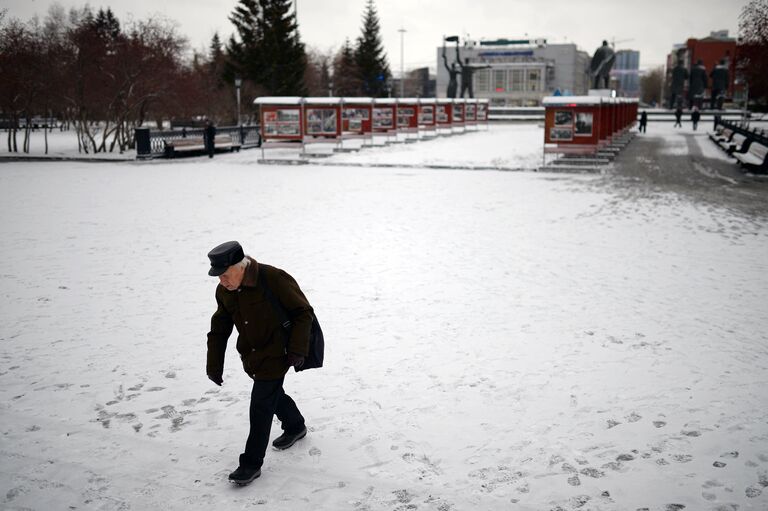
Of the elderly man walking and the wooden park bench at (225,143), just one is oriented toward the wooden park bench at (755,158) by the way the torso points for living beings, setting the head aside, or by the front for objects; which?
the wooden park bench at (225,143)

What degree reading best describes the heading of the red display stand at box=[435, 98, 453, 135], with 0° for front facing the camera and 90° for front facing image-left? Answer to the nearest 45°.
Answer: approximately 0°

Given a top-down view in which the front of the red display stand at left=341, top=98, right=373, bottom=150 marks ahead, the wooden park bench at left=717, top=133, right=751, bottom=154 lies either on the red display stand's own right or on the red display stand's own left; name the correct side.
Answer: on the red display stand's own left

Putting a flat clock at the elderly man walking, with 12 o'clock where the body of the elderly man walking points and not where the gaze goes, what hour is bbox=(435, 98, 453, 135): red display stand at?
The red display stand is roughly at 5 o'clock from the elderly man walking.

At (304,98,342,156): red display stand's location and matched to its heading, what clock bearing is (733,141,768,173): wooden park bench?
The wooden park bench is roughly at 10 o'clock from the red display stand.

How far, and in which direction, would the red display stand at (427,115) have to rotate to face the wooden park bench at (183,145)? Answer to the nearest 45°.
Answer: approximately 45° to its right

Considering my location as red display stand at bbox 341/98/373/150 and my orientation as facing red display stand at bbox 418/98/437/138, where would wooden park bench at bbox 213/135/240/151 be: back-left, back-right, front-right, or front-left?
back-left
